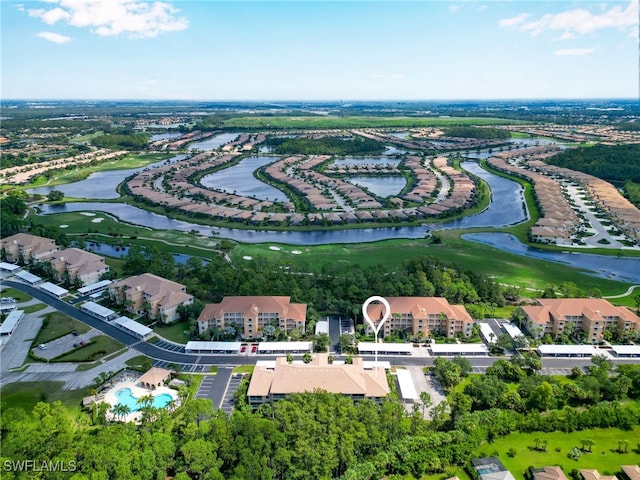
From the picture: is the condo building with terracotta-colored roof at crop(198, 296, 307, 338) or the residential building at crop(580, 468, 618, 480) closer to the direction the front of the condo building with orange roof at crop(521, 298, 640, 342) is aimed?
the residential building

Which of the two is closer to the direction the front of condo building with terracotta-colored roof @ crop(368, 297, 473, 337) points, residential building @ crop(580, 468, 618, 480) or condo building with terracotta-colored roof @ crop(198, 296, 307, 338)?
the residential building

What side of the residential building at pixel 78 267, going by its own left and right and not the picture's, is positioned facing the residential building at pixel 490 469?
left

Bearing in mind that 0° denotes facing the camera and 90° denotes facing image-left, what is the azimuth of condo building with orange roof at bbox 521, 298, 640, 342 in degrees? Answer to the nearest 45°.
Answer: approximately 0°

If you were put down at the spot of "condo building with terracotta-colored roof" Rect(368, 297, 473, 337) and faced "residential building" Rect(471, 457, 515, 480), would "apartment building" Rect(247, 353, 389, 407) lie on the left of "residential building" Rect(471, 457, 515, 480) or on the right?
right

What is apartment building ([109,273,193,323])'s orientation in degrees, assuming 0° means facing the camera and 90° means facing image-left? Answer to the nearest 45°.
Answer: approximately 45°

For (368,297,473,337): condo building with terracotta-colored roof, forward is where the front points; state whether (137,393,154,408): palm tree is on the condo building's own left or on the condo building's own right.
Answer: on the condo building's own right

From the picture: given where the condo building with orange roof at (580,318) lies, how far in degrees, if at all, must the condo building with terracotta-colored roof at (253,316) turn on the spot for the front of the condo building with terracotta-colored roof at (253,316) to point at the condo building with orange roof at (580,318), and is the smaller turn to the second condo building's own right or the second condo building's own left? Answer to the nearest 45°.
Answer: approximately 90° to the second condo building's own left
